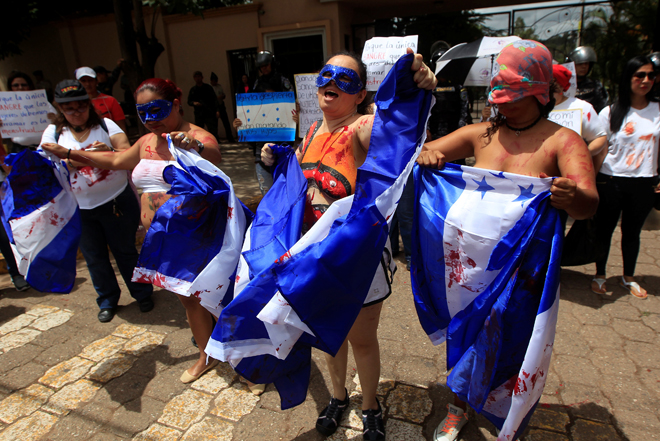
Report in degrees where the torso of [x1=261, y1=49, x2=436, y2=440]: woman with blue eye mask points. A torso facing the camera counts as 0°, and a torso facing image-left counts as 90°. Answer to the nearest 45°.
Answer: approximately 45°

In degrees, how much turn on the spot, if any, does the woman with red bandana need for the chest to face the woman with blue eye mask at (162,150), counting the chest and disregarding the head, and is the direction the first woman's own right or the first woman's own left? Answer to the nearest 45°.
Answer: approximately 45° to the first woman's own right

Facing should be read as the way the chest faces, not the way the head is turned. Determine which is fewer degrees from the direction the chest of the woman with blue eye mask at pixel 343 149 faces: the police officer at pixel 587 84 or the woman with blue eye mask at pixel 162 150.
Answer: the woman with blue eye mask

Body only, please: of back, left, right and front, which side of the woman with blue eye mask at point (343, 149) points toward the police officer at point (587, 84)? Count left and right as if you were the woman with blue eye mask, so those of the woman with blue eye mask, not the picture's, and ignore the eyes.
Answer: back

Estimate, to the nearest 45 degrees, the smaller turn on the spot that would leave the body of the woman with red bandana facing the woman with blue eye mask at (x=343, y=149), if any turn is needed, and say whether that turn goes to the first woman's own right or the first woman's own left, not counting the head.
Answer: approximately 45° to the first woman's own right

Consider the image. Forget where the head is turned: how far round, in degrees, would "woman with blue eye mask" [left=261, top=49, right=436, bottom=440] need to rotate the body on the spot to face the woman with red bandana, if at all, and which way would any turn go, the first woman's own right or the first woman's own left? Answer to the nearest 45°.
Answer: approximately 135° to the first woman's own left

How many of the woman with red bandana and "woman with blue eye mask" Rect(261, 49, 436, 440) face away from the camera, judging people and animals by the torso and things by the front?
0

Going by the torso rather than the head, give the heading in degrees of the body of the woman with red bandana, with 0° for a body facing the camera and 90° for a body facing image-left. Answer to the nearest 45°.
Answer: approximately 45°
